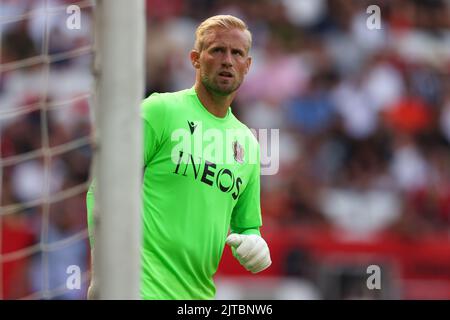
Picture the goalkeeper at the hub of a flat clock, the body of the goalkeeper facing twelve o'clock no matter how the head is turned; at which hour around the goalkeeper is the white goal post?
The white goal post is roughly at 2 o'clock from the goalkeeper.

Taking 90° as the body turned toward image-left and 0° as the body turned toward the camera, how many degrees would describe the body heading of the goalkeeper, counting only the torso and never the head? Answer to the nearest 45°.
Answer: approximately 315°
